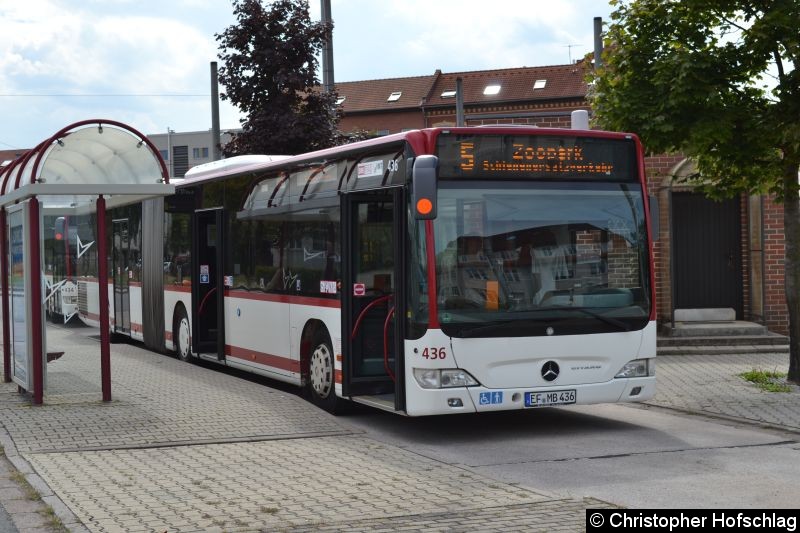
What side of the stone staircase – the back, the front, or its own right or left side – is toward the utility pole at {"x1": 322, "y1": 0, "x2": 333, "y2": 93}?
right

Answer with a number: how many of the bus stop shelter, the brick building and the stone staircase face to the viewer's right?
1

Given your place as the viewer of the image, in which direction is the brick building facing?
facing the viewer

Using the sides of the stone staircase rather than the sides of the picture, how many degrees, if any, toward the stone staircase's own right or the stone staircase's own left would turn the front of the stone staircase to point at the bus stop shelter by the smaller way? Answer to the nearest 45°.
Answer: approximately 45° to the stone staircase's own right

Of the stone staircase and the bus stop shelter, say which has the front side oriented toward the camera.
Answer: the stone staircase

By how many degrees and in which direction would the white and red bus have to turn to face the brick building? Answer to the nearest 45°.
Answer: approximately 90° to its left

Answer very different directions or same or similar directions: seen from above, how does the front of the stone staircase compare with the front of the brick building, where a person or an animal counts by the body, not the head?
same or similar directions

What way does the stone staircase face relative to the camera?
toward the camera

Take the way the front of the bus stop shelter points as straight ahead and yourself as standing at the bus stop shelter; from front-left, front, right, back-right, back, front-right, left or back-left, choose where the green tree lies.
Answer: front

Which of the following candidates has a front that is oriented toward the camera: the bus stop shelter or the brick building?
the brick building

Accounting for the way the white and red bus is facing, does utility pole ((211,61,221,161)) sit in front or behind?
behind

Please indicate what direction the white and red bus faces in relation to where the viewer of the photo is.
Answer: facing the viewer and to the right of the viewer

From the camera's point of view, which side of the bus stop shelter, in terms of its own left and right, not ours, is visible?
right
